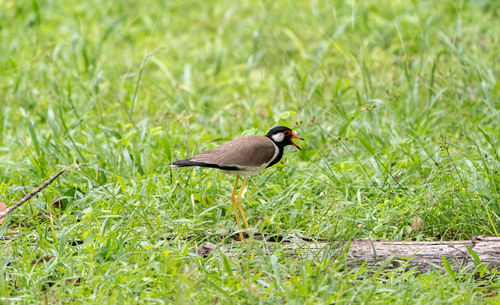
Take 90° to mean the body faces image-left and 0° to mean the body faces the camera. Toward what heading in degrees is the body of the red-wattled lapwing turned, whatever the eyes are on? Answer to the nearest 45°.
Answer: approximately 270°
